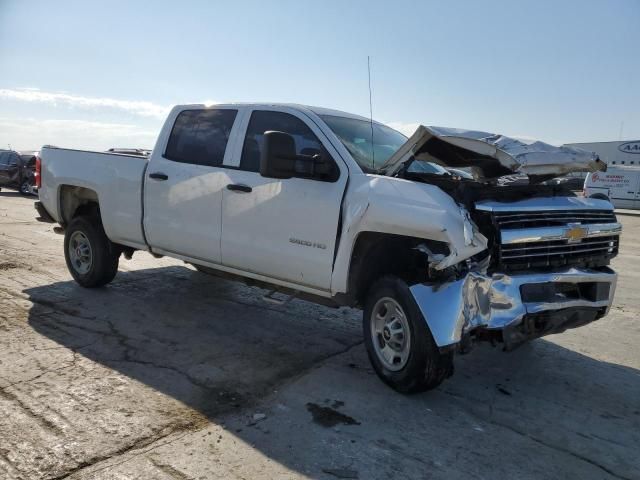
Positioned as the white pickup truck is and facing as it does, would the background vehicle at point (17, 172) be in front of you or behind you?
behind

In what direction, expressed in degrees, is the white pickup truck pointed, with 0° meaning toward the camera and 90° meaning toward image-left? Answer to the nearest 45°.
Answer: approximately 315°

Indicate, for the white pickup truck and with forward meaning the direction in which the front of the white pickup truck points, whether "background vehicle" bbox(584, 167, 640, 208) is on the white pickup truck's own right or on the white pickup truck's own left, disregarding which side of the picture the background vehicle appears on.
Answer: on the white pickup truck's own left
